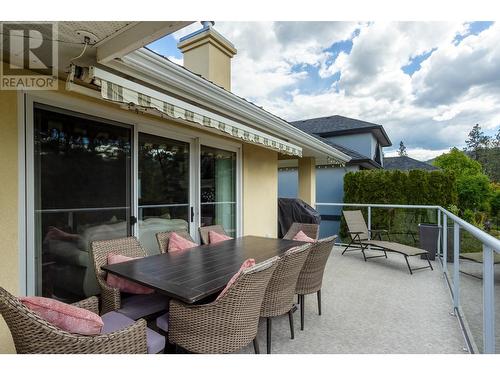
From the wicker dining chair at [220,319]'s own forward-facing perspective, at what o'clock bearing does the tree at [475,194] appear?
The tree is roughly at 3 o'clock from the wicker dining chair.

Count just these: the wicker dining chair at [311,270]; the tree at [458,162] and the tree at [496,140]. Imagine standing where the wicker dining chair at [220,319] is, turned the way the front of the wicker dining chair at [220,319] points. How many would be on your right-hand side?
3

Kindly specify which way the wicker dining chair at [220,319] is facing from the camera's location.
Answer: facing away from the viewer and to the left of the viewer

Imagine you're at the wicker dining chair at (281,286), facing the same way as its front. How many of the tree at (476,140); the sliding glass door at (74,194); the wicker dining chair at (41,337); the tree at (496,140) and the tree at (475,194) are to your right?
3

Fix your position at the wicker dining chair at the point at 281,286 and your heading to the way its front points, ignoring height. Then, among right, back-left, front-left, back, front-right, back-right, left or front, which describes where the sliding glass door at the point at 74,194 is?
front-left

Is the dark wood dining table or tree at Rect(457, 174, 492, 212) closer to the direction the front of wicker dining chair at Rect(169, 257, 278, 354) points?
the dark wood dining table

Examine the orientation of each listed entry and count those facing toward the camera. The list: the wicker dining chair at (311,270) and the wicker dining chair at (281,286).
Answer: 0

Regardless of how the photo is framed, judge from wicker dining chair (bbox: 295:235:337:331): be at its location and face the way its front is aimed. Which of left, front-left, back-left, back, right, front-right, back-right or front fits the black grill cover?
front-right

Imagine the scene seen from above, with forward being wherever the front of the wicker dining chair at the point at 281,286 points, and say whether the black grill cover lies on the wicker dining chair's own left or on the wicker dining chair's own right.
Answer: on the wicker dining chair's own right

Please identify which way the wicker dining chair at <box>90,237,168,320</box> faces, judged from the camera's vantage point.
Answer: facing the viewer and to the right of the viewer

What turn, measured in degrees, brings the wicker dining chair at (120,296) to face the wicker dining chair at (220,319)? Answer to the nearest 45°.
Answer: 0° — it already faces it

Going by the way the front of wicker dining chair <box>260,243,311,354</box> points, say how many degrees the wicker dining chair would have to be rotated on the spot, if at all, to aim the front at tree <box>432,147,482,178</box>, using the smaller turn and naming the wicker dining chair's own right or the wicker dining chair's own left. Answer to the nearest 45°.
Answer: approximately 90° to the wicker dining chair's own right
